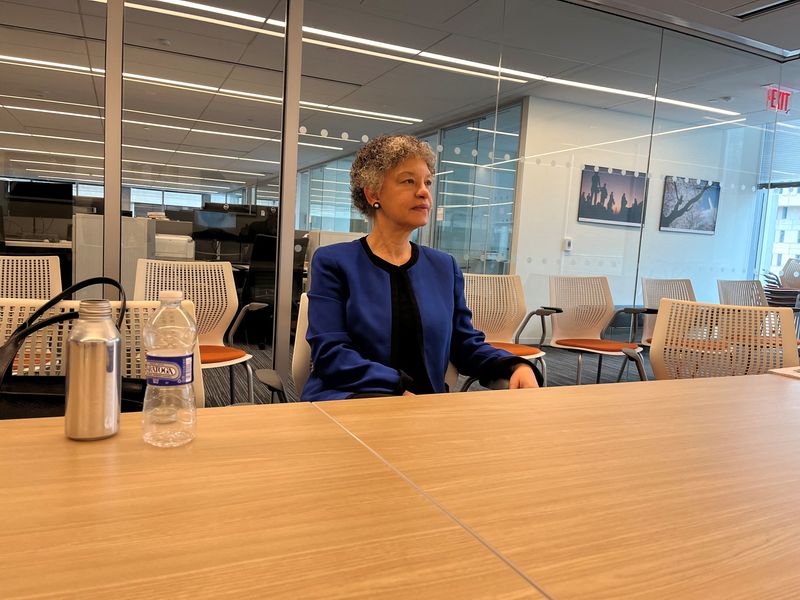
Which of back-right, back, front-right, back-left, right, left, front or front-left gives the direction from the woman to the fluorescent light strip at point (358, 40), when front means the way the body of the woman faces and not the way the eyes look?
back-left

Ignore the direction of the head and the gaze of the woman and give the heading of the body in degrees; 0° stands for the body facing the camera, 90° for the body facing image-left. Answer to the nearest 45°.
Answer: approximately 315°

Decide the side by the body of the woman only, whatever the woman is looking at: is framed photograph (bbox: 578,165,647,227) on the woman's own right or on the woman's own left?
on the woman's own left

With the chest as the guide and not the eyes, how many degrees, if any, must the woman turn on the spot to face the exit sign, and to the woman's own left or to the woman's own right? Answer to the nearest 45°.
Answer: approximately 90° to the woman's own left

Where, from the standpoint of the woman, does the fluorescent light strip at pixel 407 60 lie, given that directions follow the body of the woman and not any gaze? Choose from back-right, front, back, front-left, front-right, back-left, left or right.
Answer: back-left

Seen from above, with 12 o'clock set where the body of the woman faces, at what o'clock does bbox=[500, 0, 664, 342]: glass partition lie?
The glass partition is roughly at 8 o'clock from the woman.

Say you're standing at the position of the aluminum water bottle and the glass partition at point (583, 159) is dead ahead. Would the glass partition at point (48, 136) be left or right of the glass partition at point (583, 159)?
left

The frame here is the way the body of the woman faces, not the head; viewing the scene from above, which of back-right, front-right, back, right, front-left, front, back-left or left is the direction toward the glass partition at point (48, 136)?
back

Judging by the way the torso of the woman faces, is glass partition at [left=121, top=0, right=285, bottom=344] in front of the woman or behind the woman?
behind
